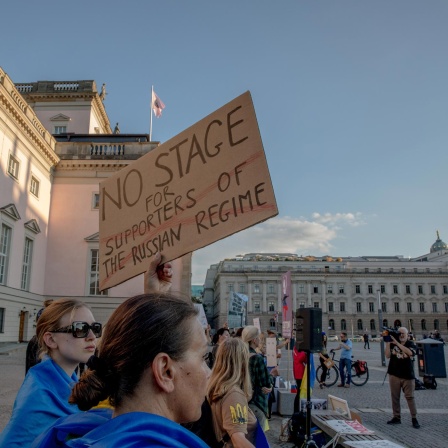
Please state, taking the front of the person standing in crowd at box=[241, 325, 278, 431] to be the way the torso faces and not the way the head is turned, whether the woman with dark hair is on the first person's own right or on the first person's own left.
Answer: on the first person's own right

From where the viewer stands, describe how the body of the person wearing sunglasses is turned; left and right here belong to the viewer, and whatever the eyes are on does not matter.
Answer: facing the viewer and to the right of the viewer

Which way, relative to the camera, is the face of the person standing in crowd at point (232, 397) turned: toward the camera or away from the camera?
away from the camera

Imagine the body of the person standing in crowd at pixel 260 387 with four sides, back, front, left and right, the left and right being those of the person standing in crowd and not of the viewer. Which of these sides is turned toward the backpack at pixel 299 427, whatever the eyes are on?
left

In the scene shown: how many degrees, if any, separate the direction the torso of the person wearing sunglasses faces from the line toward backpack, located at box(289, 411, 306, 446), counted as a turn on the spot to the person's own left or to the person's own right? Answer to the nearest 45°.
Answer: approximately 90° to the person's own left

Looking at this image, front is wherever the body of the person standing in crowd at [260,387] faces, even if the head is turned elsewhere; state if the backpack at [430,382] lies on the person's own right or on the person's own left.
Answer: on the person's own left

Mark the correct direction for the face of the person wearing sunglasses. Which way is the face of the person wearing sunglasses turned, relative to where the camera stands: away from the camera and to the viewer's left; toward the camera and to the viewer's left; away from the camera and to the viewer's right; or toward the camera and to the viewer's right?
toward the camera and to the viewer's right
